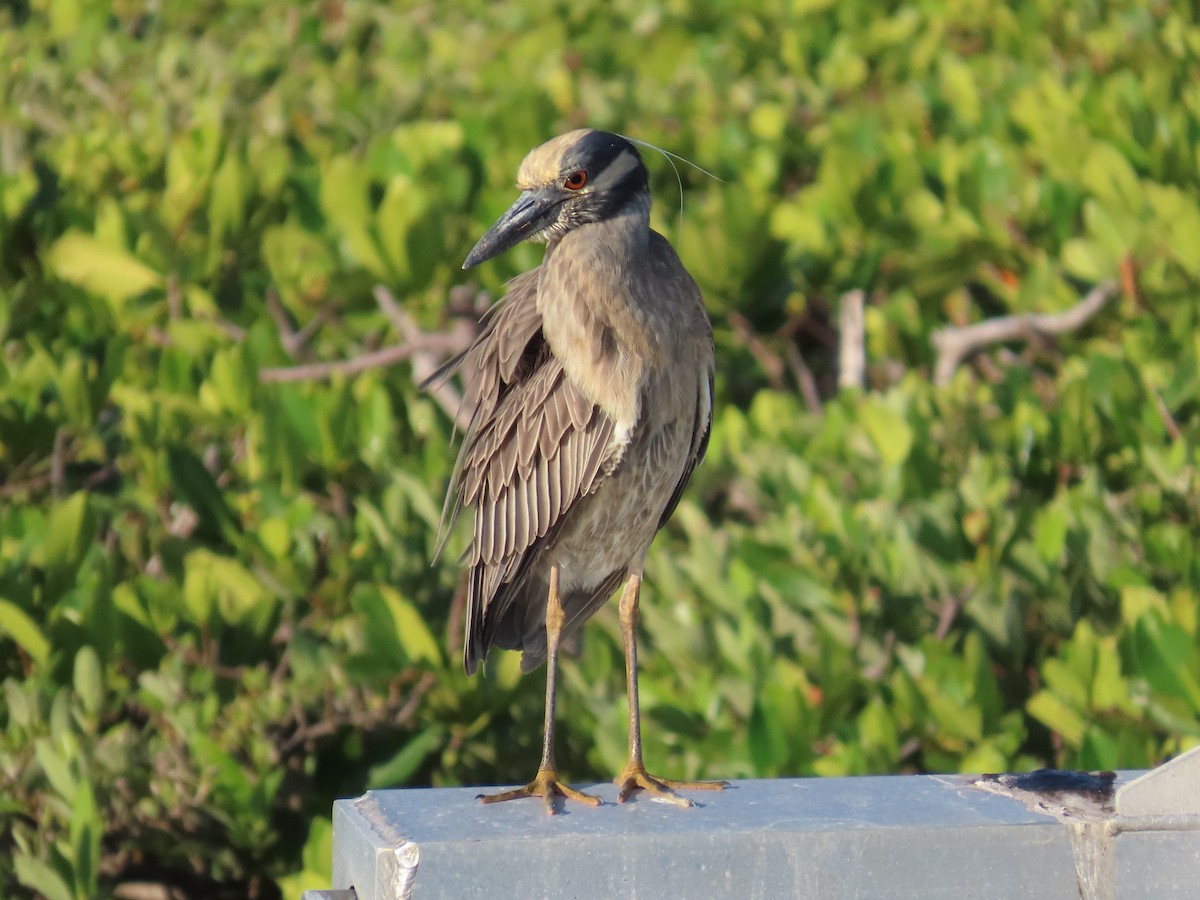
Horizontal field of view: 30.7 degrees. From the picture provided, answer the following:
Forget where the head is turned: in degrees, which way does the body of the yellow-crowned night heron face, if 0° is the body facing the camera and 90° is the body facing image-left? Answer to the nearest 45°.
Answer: approximately 315°
